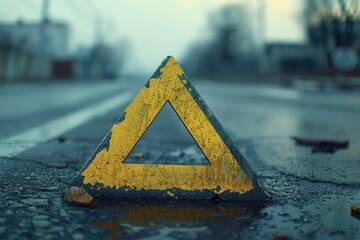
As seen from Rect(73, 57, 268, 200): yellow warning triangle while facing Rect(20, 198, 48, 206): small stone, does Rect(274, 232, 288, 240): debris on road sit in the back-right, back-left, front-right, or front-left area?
back-left

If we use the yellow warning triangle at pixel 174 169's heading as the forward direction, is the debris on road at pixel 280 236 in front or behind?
in front

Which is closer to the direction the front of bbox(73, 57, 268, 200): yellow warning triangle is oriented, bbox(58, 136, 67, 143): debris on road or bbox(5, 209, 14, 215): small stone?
the small stone

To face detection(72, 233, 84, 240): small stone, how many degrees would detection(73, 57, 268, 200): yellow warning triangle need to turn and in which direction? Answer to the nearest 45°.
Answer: approximately 45° to its right

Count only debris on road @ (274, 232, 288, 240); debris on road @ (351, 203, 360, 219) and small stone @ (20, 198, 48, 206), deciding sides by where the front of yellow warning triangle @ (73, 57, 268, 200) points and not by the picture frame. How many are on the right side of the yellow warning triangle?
1

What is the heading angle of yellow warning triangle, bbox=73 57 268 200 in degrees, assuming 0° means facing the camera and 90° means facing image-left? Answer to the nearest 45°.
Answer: approximately 0°

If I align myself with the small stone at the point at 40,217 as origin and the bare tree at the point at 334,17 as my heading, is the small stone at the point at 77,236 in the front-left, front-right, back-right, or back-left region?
back-right

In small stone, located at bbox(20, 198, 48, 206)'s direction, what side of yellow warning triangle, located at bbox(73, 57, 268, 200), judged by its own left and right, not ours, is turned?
right

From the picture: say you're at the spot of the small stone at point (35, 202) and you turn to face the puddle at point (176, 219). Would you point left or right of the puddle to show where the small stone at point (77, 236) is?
right

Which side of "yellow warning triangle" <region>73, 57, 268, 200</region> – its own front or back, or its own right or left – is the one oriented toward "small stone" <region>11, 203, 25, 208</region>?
right

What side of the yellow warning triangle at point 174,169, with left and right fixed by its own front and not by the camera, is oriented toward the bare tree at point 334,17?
back
